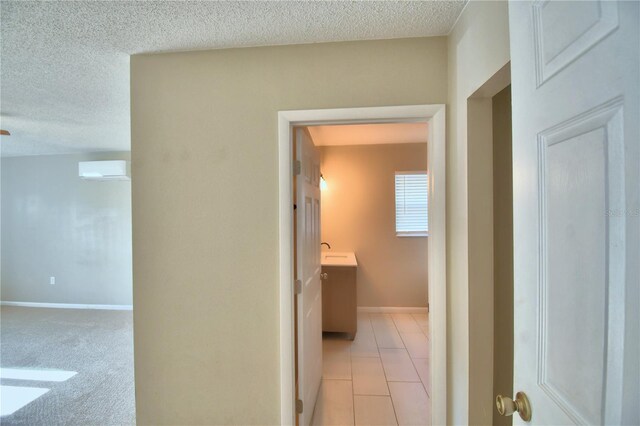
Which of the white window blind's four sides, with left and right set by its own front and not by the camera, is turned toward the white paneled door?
front

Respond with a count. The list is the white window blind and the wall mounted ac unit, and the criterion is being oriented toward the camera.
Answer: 2

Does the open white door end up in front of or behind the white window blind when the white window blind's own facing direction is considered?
in front

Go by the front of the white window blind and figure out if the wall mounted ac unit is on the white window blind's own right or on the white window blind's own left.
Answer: on the white window blind's own right

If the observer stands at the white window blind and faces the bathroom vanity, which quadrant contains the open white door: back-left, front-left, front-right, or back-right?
front-left

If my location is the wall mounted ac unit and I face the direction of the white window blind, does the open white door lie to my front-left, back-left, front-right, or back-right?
front-right

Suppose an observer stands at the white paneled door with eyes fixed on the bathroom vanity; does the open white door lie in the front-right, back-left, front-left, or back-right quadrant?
front-left

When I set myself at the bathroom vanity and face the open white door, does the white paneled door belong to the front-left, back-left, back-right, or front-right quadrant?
front-left

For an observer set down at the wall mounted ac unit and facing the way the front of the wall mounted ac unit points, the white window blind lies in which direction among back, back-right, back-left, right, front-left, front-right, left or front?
front-left

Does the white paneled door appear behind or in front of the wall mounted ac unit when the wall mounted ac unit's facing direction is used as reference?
in front

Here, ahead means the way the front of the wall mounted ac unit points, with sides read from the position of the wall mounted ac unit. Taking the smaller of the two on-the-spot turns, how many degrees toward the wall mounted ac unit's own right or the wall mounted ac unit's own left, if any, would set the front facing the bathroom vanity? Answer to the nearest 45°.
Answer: approximately 45° to the wall mounted ac unit's own left

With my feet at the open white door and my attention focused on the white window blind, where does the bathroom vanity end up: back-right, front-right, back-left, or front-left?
front-left

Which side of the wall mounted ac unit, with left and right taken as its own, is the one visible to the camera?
front

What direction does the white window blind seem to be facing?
toward the camera
